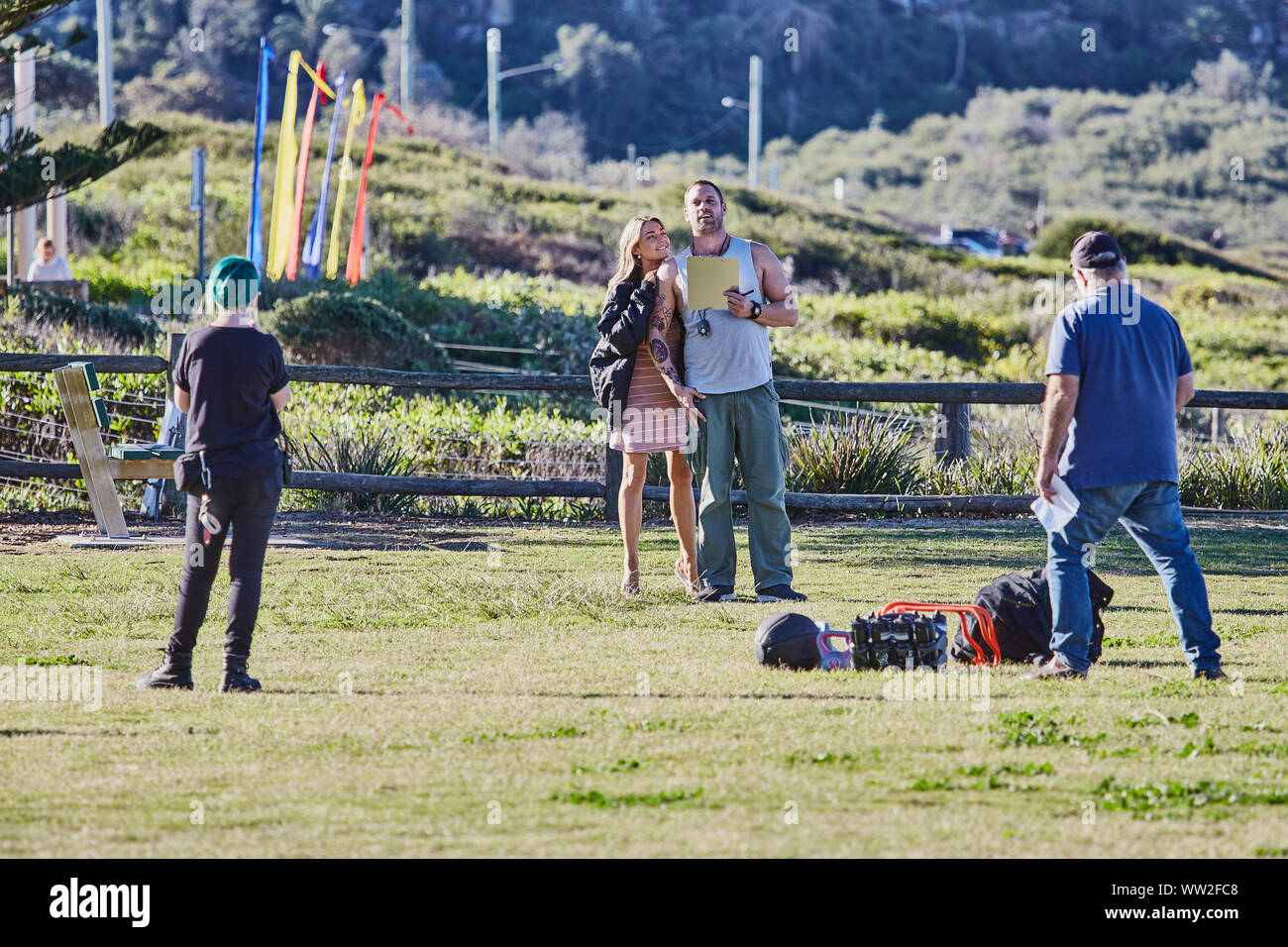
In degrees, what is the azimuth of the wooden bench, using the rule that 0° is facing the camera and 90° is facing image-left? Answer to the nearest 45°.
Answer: approximately 270°

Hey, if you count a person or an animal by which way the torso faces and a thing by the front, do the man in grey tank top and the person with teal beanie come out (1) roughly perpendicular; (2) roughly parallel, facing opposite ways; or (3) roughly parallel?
roughly parallel, facing opposite ways

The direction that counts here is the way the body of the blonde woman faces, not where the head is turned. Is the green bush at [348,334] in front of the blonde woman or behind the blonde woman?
behind

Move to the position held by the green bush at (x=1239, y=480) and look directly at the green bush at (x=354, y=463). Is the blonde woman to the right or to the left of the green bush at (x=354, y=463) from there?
left

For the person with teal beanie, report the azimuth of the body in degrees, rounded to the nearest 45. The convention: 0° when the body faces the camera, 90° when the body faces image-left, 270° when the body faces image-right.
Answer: approximately 180°

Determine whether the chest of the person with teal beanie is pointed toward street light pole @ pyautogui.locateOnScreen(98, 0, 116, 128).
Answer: yes

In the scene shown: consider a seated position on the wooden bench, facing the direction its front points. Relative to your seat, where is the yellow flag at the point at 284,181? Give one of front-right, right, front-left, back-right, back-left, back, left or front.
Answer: left

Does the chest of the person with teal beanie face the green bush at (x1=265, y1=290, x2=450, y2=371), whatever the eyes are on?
yes

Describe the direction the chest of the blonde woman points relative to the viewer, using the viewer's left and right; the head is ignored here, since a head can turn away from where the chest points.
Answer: facing the viewer and to the right of the viewer

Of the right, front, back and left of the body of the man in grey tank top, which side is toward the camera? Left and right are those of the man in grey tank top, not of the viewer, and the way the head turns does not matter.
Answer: front

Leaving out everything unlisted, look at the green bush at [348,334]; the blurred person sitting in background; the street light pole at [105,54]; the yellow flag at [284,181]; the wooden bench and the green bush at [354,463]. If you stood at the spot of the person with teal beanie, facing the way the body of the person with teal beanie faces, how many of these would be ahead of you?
6

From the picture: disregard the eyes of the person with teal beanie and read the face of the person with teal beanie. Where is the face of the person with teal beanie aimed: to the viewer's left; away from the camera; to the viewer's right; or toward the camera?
away from the camera

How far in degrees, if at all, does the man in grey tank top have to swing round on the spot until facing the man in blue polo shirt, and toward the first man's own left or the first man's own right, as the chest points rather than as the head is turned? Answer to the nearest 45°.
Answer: approximately 45° to the first man's own left

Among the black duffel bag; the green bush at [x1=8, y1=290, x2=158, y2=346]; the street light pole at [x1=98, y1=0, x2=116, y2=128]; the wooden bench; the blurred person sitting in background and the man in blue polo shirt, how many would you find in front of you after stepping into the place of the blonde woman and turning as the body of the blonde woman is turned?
2

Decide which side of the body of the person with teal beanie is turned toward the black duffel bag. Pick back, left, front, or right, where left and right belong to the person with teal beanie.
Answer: right

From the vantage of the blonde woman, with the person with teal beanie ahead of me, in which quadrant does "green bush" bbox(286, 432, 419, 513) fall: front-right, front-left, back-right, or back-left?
back-right
